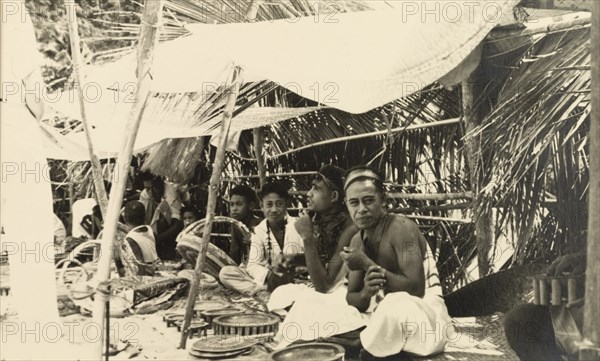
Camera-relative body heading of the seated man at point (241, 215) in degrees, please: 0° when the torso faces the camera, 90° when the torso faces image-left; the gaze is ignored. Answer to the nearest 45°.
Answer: approximately 45°

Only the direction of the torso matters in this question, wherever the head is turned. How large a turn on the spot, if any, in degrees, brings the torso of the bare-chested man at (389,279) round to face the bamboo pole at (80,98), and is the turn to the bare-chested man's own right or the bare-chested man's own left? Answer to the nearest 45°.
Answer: approximately 45° to the bare-chested man's own right

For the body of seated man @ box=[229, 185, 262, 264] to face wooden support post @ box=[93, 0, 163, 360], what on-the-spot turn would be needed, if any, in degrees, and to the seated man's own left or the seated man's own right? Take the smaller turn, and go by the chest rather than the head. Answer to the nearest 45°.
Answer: approximately 45° to the seated man's own right

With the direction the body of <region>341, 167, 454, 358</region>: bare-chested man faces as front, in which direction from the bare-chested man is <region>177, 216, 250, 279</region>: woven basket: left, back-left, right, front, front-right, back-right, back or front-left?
front-right

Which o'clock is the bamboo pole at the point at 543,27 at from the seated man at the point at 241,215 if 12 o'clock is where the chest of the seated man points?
The bamboo pole is roughly at 8 o'clock from the seated man.

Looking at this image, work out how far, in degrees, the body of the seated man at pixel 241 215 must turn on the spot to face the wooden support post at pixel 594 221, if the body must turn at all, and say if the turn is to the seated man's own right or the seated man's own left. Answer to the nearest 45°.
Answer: approximately 135° to the seated man's own left
